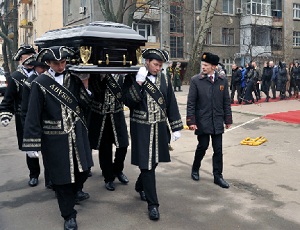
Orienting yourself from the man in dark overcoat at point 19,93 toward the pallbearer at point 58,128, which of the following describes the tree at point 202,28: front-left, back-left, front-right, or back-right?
back-left

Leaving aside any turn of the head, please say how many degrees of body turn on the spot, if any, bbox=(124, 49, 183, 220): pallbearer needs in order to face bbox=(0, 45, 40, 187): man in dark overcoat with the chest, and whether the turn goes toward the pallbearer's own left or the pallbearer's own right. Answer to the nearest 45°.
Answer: approximately 135° to the pallbearer's own right

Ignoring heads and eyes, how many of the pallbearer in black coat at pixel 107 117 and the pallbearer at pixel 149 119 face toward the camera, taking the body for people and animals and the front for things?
2

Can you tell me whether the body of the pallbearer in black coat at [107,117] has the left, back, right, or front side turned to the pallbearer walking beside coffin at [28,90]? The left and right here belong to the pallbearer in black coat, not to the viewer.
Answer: right

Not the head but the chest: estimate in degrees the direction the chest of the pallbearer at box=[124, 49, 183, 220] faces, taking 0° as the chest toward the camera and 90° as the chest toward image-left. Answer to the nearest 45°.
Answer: approximately 0°

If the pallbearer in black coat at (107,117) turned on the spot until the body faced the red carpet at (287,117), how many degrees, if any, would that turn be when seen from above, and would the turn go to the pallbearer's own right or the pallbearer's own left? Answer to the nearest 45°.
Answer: approximately 135° to the pallbearer's own left

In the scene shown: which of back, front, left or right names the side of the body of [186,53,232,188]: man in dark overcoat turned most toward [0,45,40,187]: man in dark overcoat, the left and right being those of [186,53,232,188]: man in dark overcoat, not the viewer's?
right

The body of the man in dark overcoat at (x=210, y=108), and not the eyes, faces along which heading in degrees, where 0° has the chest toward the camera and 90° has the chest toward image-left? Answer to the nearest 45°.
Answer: approximately 0°

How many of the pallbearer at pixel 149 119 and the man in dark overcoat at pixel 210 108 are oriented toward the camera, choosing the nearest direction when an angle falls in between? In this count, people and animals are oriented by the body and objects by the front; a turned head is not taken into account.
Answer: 2
